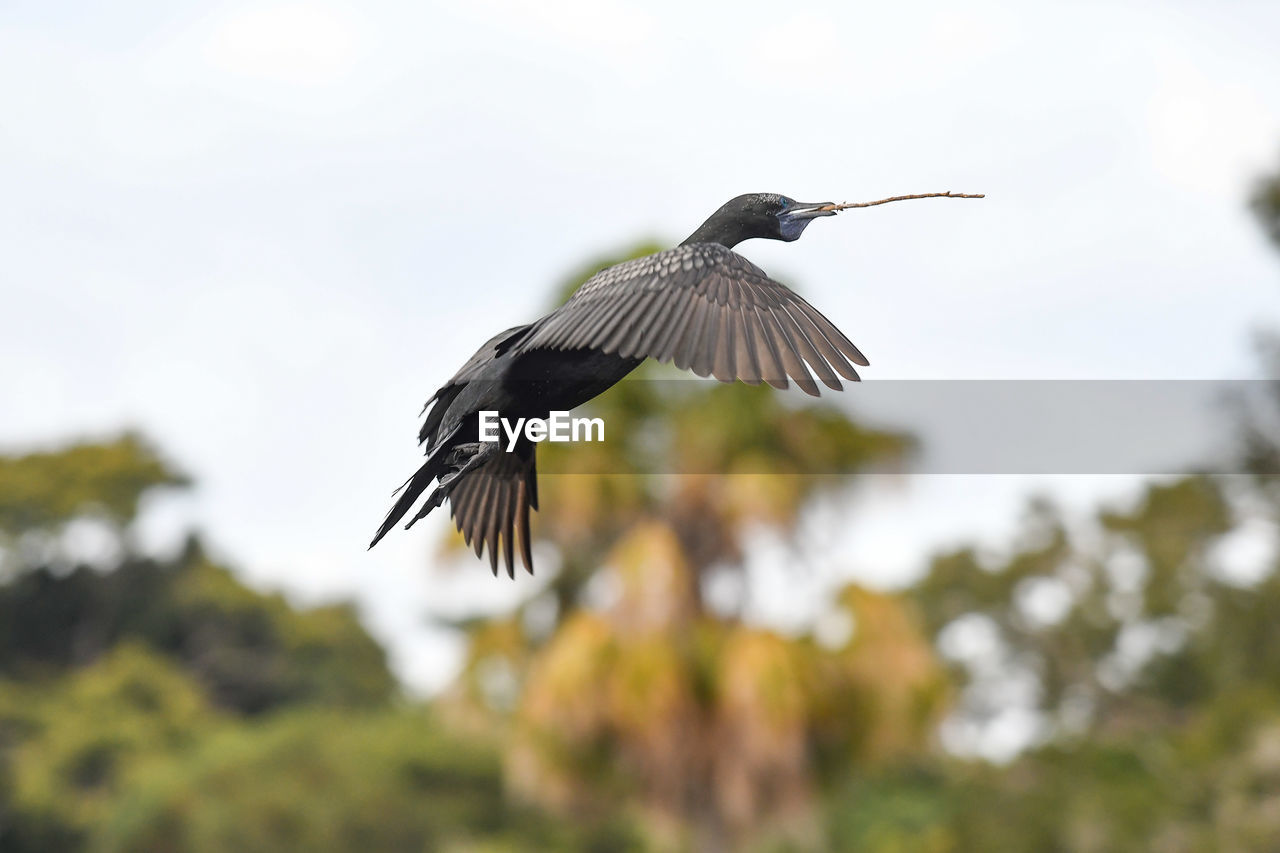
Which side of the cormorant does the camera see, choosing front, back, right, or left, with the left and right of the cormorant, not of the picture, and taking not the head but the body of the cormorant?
right
